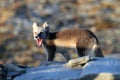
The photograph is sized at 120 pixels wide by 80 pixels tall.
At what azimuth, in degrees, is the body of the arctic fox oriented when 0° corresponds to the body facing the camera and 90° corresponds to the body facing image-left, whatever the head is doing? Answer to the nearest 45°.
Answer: approximately 90°
